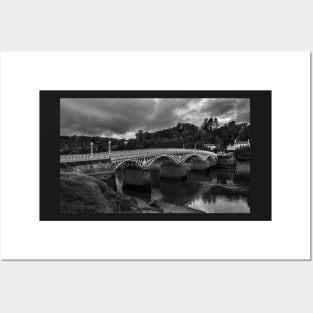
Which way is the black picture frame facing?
toward the camera
